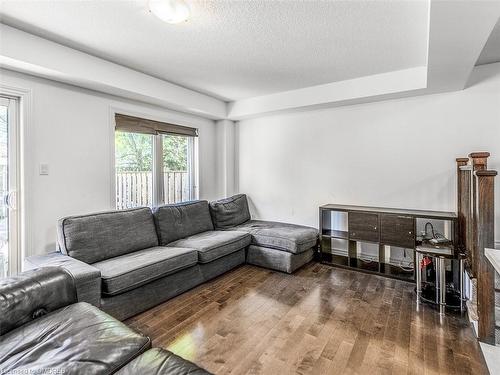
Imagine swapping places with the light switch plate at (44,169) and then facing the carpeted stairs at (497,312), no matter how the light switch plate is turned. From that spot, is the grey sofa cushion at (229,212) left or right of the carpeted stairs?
left

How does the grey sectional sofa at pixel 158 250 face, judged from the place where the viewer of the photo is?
facing the viewer and to the right of the viewer

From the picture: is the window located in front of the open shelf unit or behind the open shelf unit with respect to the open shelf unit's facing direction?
in front

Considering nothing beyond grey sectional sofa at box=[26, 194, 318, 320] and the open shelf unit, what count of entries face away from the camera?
0

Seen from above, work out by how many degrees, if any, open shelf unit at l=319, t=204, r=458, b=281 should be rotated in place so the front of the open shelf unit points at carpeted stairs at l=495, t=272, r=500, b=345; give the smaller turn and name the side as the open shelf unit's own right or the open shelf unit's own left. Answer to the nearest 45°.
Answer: approximately 90° to the open shelf unit's own left

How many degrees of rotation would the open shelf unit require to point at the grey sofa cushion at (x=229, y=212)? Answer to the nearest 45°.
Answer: approximately 45° to its right

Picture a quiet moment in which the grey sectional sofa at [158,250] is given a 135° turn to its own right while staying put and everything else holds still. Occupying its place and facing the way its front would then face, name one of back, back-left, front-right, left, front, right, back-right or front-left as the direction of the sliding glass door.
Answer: front

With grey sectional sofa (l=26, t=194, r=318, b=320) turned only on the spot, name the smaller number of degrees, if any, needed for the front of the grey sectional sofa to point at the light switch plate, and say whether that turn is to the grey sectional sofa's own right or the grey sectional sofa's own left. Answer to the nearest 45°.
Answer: approximately 135° to the grey sectional sofa's own right

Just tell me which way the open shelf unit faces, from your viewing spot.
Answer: facing the viewer and to the left of the viewer

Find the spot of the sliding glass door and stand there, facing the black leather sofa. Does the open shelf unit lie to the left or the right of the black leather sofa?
left

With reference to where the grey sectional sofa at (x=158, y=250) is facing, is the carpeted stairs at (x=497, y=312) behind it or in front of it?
in front

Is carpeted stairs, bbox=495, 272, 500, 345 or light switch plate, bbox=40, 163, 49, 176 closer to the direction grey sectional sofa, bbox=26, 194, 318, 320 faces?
the carpeted stairs
